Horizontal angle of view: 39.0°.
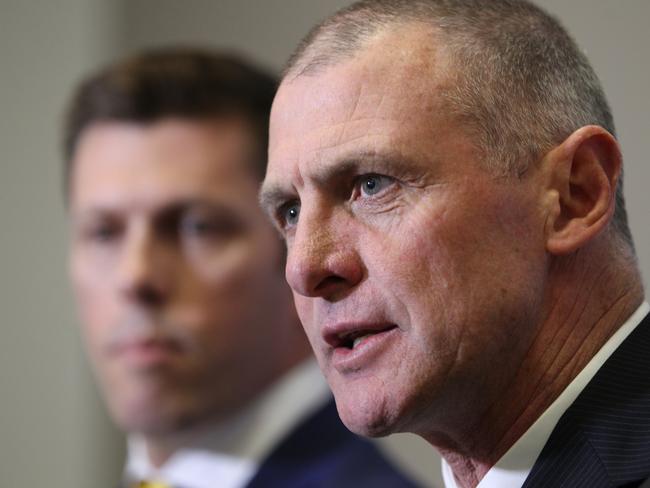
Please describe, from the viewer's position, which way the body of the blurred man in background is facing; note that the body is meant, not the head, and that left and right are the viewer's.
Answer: facing the viewer and to the left of the viewer

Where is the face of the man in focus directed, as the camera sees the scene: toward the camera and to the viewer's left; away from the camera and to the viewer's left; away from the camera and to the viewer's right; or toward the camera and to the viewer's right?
toward the camera and to the viewer's left

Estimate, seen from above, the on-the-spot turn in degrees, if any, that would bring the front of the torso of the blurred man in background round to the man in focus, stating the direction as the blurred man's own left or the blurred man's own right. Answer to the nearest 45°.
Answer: approximately 45° to the blurred man's own left

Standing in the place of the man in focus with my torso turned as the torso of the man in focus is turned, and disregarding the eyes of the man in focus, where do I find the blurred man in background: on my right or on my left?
on my right

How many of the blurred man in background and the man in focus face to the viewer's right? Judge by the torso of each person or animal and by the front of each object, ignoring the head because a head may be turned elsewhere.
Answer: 0

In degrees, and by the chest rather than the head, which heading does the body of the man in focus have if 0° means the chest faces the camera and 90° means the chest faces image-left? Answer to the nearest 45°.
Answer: approximately 45°
